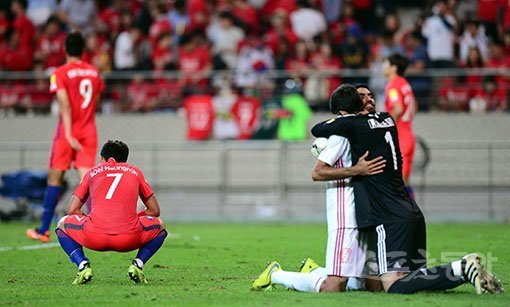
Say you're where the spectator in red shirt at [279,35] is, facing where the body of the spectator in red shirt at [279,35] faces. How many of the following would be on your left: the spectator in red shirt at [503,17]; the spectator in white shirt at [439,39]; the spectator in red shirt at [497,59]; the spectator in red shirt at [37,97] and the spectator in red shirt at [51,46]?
3

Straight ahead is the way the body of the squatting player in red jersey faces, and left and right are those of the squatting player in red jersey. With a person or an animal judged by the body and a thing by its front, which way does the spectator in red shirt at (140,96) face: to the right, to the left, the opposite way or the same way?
the opposite way

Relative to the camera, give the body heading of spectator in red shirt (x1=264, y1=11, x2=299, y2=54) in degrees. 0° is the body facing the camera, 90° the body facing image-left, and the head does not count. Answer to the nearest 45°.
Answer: approximately 0°

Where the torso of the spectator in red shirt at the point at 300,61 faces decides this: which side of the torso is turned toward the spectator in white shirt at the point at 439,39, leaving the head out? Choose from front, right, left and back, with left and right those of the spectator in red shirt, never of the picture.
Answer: left

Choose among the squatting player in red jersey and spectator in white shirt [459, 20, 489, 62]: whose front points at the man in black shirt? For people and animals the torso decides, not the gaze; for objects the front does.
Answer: the spectator in white shirt

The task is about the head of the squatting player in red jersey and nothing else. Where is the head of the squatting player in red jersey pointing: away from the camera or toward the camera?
away from the camera

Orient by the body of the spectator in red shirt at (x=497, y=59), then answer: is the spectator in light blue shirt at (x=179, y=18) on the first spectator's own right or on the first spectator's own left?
on the first spectator's own right

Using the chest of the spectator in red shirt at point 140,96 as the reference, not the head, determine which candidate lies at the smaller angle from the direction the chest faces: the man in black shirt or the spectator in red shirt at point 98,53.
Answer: the man in black shirt

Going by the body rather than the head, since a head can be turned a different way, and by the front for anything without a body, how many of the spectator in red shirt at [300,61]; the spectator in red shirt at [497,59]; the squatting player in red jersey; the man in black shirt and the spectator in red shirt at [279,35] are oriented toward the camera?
3
